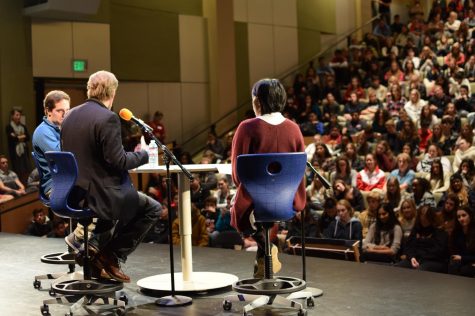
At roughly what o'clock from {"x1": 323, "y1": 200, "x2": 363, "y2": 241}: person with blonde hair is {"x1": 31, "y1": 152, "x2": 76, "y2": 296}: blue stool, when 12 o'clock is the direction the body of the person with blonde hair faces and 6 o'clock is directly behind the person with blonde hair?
The blue stool is roughly at 12 o'clock from the person with blonde hair.

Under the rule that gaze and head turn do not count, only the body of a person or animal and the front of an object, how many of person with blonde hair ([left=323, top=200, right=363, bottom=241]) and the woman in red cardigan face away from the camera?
1

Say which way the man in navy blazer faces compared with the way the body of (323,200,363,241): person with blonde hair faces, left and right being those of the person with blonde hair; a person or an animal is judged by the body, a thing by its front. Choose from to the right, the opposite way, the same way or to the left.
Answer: the opposite way

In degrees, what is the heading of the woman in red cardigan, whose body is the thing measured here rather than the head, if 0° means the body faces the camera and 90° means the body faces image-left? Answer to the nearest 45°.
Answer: approximately 180°

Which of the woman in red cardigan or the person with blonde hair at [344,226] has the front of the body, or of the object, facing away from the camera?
the woman in red cardigan

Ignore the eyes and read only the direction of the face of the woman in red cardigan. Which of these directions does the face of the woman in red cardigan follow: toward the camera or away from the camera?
away from the camera

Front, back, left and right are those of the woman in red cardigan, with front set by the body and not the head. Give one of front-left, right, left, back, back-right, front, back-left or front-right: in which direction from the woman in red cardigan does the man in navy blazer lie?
left
